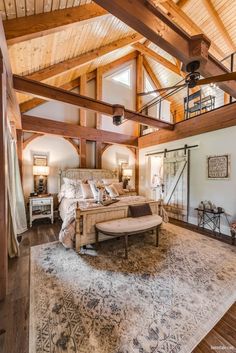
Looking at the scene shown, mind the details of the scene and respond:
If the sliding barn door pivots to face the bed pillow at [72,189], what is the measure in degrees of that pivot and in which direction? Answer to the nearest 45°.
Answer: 0° — it already faces it

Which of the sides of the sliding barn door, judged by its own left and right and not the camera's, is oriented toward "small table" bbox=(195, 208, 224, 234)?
left

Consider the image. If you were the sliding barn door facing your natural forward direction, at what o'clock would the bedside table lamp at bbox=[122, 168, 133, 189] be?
The bedside table lamp is roughly at 2 o'clock from the sliding barn door.

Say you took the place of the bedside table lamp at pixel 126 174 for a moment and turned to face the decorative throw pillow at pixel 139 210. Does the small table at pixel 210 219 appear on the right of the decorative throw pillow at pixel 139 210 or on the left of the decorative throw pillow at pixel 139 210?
left

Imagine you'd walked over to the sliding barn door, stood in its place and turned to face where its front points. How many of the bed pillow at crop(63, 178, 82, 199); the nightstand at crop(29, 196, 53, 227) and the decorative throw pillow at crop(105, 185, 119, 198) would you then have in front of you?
3

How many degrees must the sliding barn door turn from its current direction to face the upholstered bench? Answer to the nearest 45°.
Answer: approximately 45° to its left

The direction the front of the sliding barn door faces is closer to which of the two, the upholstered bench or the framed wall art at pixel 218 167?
the upholstered bench

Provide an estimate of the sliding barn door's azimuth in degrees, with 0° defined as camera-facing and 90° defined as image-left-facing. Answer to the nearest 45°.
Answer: approximately 45°

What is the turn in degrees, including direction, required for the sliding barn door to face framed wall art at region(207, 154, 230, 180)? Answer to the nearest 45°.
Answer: approximately 90° to its left

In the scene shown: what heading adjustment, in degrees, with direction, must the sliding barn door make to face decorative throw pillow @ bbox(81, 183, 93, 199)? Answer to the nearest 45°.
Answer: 0° — it already faces it
